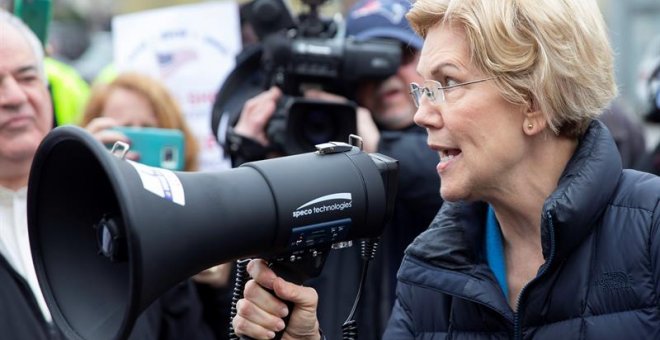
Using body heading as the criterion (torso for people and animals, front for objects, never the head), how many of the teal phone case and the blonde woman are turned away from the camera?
1

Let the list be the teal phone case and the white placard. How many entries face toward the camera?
1

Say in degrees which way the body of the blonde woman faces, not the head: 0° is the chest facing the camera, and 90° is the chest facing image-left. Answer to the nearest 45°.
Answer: approximately 45°

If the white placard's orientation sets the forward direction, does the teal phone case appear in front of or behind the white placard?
in front

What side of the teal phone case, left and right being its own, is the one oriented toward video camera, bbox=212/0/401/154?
right

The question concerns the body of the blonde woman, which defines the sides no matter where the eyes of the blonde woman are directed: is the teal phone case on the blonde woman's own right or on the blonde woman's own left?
on the blonde woman's own right

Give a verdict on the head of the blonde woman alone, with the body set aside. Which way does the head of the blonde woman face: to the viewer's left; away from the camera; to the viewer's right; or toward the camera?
to the viewer's left

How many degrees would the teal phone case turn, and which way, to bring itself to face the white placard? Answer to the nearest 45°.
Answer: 0° — it already faces it

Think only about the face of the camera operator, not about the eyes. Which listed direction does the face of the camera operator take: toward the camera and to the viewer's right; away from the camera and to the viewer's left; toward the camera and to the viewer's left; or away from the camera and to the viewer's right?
toward the camera and to the viewer's left

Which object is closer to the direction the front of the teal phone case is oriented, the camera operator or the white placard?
the white placard

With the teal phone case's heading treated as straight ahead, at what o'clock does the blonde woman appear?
The blonde woman is roughly at 5 o'clock from the teal phone case.

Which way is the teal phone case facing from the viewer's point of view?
away from the camera

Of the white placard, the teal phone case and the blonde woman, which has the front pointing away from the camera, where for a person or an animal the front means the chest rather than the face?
the teal phone case
